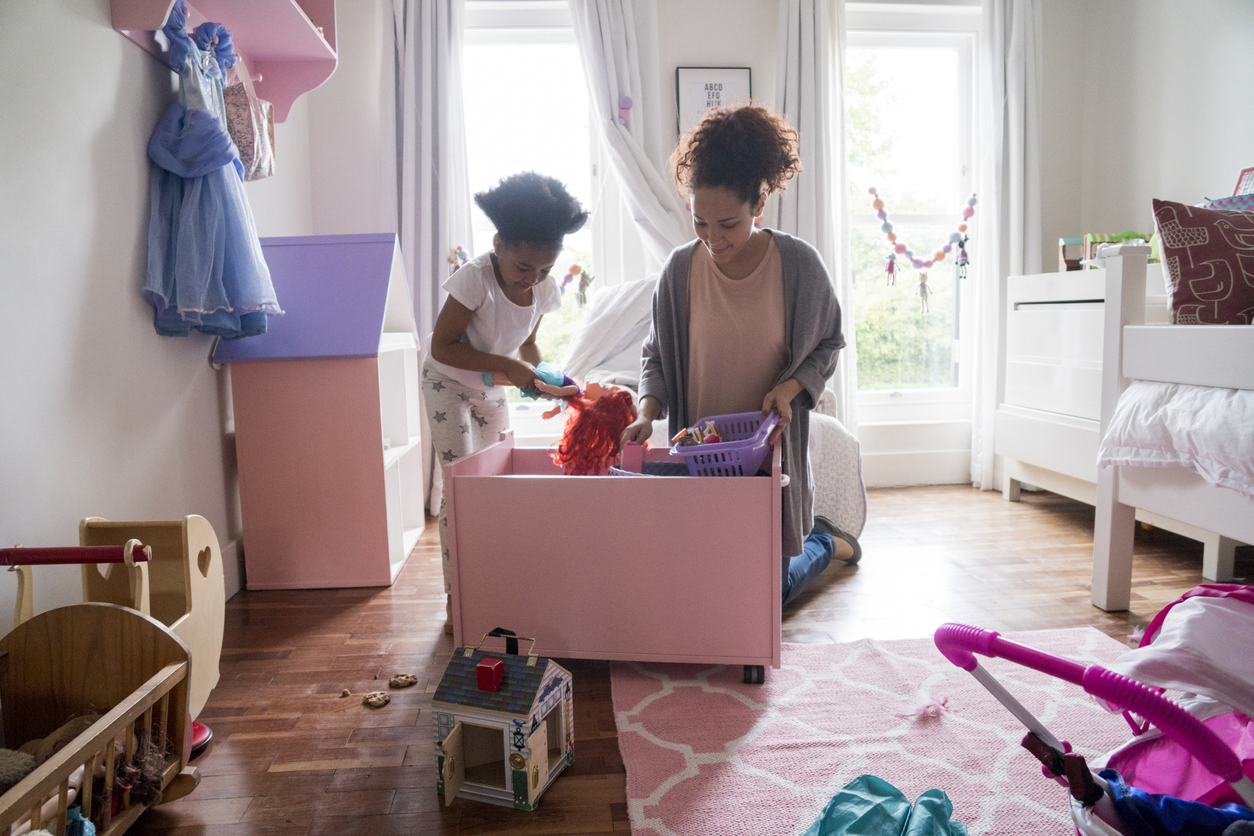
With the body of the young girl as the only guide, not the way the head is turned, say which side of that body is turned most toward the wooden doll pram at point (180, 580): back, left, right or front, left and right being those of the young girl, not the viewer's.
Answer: right

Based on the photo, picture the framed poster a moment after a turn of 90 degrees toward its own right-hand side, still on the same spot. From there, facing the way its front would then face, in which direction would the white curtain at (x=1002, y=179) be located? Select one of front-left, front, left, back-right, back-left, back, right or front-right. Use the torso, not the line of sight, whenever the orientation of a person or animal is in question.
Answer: back

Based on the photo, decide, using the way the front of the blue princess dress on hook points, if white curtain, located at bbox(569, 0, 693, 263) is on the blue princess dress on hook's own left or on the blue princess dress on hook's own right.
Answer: on the blue princess dress on hook's own left

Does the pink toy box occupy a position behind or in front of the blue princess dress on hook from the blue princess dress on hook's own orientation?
in front

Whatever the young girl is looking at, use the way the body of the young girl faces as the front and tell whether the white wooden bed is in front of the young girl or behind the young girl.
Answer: in front

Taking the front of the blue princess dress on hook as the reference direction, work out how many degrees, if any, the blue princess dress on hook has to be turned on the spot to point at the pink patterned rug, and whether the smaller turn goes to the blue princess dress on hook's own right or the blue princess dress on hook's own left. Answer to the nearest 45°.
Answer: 0° — it already faces it

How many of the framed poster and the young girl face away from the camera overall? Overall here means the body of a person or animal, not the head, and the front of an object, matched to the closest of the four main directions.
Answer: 0

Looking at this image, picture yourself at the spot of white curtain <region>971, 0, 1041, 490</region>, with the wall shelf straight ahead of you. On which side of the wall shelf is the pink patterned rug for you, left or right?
left

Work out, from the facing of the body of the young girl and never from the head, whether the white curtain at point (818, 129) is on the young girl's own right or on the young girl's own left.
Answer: on the young girl's own left

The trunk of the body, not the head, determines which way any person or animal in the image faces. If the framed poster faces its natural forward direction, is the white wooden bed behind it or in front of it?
in front

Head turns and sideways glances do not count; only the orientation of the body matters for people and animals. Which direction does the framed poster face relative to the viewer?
toward the camera

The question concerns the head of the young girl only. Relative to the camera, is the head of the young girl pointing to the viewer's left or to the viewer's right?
to the viewer's right

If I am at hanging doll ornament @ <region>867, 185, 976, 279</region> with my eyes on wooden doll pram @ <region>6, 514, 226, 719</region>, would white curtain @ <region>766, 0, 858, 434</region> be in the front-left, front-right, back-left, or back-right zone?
front-right
